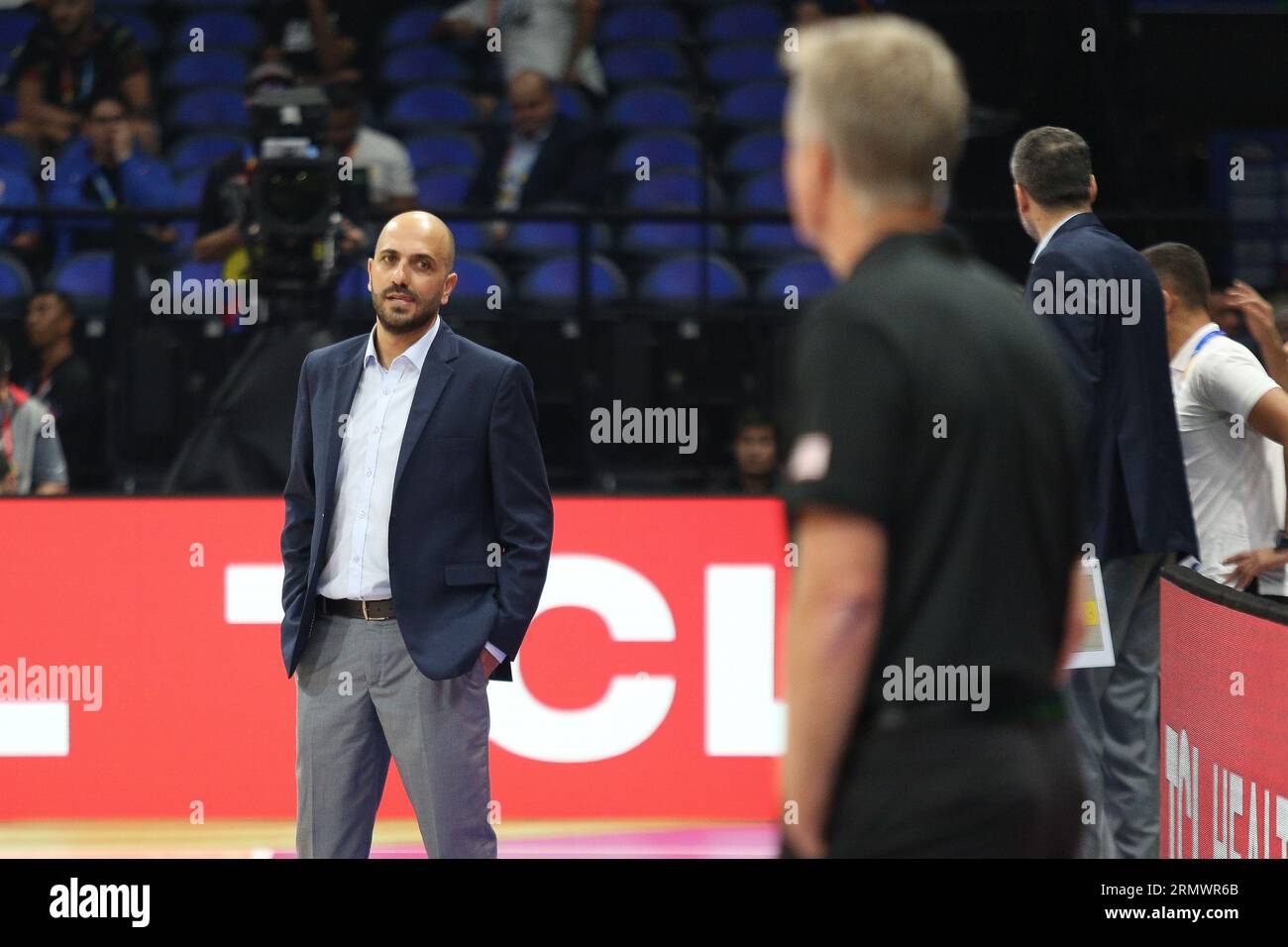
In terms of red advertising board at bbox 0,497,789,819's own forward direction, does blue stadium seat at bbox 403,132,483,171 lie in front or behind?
behind

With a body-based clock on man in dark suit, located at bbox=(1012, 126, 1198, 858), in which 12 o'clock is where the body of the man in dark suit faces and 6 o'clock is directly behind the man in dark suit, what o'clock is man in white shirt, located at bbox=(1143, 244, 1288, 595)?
The man in white shirt is roughly at 2 o'clock from the man in dark suit.

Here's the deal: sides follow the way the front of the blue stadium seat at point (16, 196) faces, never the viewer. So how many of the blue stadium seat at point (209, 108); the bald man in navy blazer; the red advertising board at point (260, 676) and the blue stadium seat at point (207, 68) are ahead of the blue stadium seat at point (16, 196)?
2

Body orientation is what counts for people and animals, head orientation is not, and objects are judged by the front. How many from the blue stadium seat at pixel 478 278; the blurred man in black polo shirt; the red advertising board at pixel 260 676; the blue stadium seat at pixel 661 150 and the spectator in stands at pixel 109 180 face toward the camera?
4

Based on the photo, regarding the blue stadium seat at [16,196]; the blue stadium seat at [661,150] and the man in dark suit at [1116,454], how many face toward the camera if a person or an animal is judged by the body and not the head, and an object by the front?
2

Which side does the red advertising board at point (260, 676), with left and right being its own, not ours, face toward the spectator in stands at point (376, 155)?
back

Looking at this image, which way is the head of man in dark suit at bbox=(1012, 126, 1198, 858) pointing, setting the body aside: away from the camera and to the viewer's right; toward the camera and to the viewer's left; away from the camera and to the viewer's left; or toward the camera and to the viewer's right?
away from the camera and to the viewer's left

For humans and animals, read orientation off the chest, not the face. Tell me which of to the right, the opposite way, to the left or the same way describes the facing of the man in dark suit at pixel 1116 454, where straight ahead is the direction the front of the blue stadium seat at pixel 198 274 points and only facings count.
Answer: the opposite way
